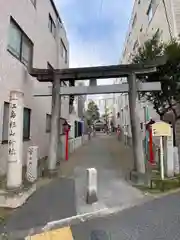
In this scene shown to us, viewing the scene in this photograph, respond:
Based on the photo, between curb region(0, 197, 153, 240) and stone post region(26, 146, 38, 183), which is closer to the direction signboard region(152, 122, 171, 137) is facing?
the curb

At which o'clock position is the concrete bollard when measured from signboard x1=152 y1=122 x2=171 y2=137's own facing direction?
The concrete bollard is roughly at 1 o'clock from the signboard.

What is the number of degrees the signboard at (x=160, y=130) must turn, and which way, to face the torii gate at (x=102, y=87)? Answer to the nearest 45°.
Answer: approximately 90° to its right

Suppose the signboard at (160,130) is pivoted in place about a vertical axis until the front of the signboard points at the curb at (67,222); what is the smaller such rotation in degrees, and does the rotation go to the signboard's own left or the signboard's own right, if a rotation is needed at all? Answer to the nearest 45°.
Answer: approximately 45° to the signboard's own right

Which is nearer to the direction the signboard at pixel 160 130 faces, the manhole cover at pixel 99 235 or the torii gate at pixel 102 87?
the manhole cover

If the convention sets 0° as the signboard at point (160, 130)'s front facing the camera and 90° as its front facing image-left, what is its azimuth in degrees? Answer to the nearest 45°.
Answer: approximately 0°

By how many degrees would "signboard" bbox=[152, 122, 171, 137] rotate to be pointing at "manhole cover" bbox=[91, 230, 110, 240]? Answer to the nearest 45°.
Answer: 0° — it already faces it

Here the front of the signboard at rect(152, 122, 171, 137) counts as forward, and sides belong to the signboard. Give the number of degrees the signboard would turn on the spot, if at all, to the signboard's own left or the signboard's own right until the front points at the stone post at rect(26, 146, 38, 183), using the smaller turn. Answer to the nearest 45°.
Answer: approximately 45° to the signboard's own right

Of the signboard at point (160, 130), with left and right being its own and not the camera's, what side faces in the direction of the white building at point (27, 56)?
right
